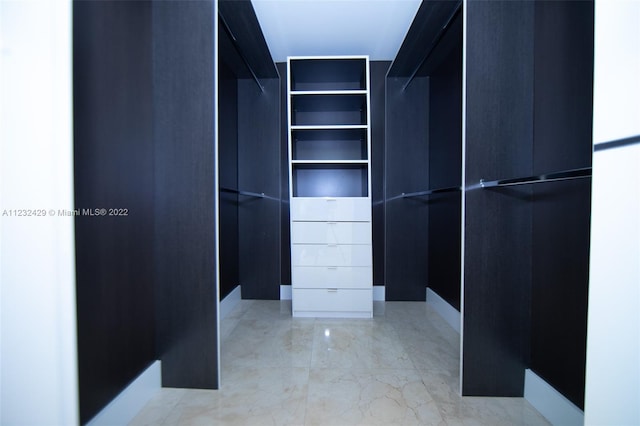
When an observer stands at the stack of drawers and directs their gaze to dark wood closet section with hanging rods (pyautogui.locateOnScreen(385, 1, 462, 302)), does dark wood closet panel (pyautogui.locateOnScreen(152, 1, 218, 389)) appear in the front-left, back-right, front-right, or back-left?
back-right

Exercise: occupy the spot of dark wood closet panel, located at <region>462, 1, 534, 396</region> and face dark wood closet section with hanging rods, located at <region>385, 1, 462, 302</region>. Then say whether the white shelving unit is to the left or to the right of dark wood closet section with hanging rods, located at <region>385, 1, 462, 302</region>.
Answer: left

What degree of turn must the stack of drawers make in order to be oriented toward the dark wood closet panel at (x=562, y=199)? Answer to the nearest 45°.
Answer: approximately 45° to its left

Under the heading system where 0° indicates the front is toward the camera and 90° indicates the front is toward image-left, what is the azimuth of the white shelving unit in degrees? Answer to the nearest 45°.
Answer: approximately 0°

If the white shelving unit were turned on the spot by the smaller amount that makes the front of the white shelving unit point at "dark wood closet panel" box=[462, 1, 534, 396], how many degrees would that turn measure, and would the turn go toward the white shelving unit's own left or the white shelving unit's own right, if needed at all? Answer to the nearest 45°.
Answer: approximately 45° to the white shelving unit's own left

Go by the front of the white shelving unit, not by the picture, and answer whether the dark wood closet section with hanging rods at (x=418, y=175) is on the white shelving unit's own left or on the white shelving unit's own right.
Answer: on the white shelving unit's own left

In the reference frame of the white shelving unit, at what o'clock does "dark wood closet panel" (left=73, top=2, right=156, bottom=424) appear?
The dark wood closet panel is roughly at 1 o'clock from the white shelving unit.

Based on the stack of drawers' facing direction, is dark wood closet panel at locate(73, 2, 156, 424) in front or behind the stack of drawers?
in front

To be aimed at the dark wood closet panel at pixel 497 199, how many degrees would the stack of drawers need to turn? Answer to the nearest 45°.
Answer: approximately 45° to its left

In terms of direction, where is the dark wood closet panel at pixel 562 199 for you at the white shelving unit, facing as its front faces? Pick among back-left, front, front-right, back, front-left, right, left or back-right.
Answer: front-left

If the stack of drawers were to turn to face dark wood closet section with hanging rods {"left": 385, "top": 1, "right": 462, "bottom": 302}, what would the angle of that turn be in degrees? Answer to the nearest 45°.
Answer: approximately 135° to its left

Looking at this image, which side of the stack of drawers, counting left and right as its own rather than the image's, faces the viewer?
front

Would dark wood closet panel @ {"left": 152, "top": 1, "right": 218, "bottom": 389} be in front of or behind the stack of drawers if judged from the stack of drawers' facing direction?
in front
